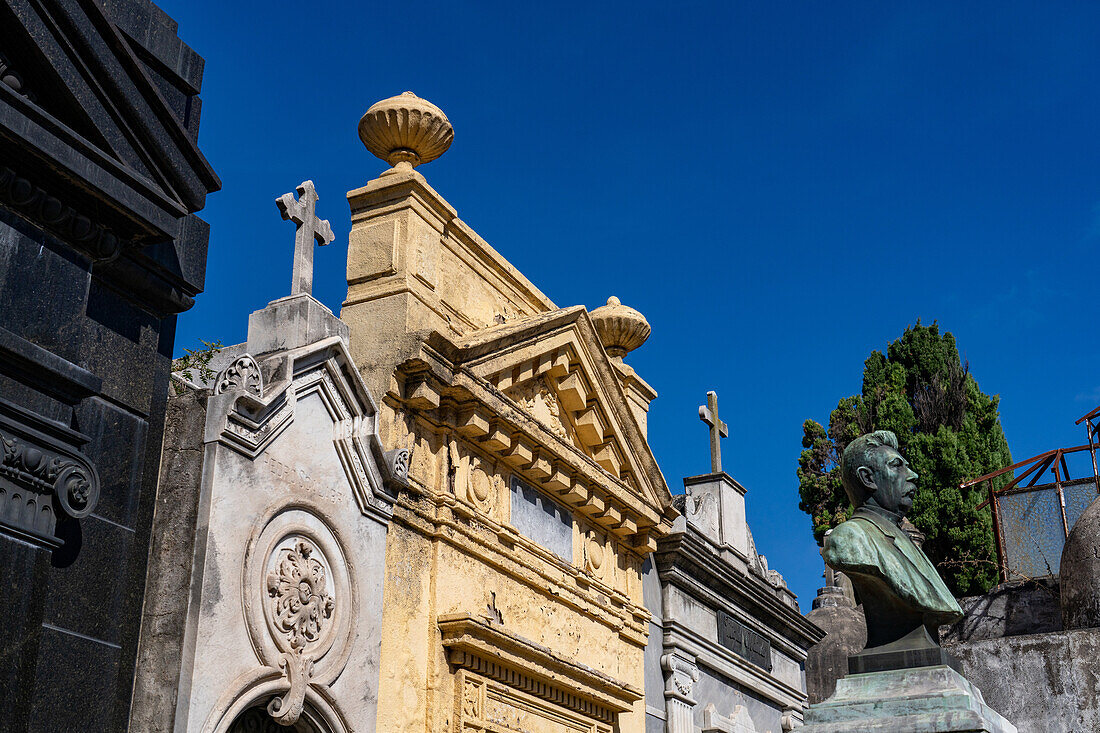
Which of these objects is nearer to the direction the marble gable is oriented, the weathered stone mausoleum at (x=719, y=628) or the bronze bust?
the bronze bust

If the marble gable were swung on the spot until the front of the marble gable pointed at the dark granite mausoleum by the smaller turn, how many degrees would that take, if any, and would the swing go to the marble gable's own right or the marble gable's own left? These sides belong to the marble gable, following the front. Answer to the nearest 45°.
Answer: approximately 90° to the marble gable's own right

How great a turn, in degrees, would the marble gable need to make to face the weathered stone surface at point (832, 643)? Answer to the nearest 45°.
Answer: approximately 90° to its left

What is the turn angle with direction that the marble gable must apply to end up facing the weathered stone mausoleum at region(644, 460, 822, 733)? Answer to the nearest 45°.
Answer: approximately 90° to its left

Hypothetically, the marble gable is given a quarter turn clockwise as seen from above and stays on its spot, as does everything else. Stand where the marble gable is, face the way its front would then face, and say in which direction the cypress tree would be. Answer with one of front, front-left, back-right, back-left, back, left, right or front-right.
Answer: back
